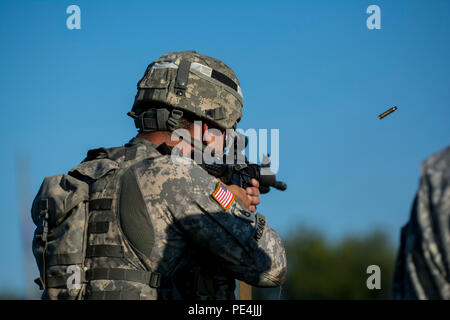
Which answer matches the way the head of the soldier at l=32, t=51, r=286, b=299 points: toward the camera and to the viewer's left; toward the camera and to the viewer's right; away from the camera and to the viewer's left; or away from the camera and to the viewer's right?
away from the camera and to the viewer's right

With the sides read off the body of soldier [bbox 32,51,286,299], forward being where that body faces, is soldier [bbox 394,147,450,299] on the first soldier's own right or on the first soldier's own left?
on the first soldier's own right

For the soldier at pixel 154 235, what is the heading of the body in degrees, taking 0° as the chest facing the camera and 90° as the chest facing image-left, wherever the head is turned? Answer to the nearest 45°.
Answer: approximately 225°
